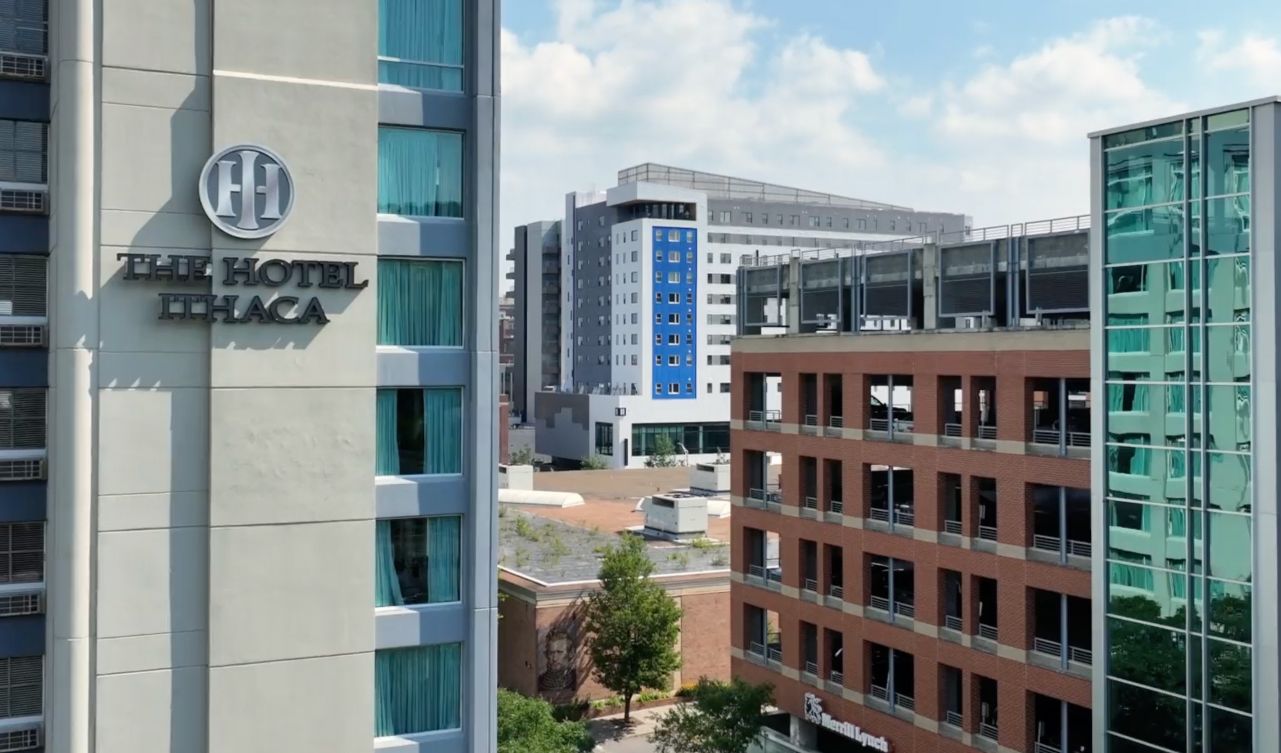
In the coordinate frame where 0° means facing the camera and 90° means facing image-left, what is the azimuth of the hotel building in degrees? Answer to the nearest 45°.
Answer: approximately 0°

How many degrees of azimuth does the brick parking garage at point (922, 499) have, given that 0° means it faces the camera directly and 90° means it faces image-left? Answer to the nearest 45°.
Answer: approximately 45°

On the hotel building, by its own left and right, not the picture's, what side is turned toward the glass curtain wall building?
left

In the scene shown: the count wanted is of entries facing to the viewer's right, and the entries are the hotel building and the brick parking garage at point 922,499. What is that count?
0

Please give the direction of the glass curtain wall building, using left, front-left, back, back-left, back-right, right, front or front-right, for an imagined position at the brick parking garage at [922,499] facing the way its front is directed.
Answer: left

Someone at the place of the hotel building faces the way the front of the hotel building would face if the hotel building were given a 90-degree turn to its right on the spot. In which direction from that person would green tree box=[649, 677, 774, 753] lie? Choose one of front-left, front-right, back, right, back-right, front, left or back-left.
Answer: back-right

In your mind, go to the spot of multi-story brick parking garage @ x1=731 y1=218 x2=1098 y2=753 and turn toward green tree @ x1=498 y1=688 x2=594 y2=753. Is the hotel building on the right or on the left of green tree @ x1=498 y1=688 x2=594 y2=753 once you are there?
left

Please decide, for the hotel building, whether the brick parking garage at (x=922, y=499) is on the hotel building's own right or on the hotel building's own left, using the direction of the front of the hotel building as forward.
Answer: on the hotel building's own left
